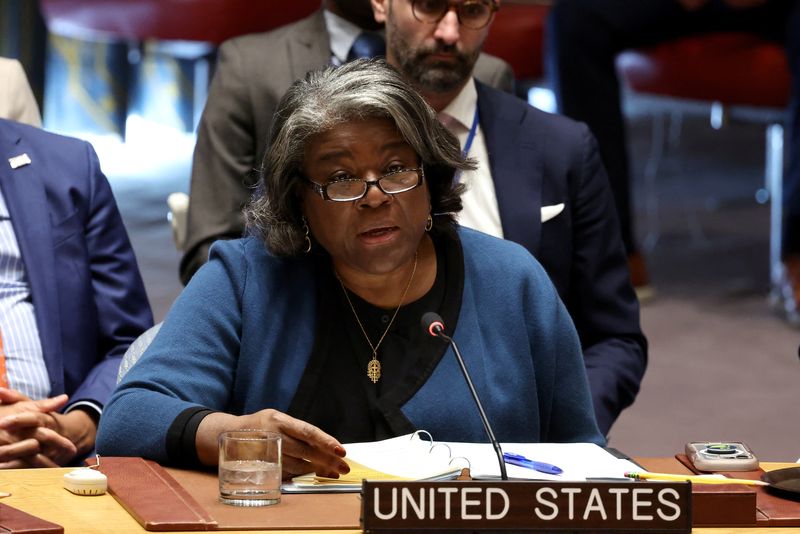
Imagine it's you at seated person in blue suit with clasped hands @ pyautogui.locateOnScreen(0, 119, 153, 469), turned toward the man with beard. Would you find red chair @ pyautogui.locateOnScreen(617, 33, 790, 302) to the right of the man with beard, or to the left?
left

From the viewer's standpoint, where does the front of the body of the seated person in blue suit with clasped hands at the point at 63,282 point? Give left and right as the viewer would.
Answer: facing the viewer

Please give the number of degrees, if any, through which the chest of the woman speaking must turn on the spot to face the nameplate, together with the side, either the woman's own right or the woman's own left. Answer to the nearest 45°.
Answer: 0° — they already face it

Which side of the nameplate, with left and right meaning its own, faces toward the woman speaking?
back

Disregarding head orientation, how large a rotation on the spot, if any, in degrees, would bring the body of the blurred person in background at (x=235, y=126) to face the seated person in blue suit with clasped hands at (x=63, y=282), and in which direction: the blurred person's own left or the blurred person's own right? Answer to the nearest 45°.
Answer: approximately 45° to the blurred person's own right

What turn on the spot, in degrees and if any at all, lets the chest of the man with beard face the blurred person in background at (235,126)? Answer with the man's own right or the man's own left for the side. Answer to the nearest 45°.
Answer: approximately 90° to the man's own right

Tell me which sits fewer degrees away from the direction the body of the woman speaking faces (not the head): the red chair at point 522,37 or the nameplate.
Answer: the nameplate

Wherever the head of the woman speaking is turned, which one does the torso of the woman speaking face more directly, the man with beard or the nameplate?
the nameplate

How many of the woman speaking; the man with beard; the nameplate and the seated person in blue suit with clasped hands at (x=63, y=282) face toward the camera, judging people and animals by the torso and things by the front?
4

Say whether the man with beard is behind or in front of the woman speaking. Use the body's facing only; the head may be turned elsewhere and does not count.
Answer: behind

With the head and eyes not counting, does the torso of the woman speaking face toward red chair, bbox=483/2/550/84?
no

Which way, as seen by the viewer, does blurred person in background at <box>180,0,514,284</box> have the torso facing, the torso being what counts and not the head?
toward the camera

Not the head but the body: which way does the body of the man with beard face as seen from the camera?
toward the camera

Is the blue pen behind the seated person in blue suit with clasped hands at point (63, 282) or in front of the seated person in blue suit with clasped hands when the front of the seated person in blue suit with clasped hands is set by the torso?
in front

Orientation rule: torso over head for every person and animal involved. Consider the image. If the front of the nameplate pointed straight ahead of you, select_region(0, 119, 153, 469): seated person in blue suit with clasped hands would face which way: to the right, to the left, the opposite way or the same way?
the same way

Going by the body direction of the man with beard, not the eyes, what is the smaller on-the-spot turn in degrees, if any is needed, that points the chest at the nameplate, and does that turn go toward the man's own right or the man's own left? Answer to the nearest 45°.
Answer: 0° — they already face it

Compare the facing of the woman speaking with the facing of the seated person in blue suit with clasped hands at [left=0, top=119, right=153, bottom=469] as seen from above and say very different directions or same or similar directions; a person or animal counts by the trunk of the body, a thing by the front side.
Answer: same or similar directions

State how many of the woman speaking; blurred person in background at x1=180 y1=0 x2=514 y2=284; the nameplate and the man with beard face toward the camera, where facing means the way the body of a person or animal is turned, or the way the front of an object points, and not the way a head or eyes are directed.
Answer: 4
